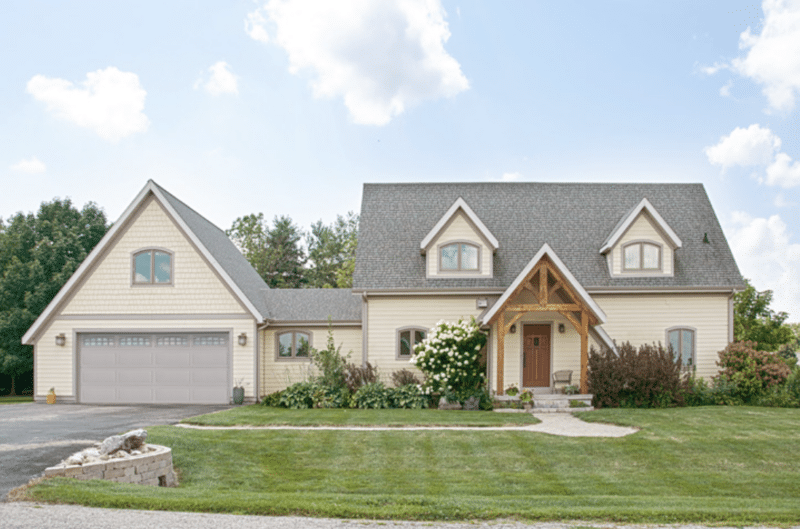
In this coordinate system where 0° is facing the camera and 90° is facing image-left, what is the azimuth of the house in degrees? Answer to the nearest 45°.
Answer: approximately 0°

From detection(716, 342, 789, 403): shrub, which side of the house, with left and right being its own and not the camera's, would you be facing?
left

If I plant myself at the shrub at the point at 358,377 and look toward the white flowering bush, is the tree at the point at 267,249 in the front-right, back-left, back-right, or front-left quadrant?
back-left

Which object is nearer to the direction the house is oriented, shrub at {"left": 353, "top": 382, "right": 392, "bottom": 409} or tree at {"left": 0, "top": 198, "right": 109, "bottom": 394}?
the shrub

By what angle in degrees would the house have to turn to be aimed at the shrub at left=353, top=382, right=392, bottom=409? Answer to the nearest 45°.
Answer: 0° — it already faces it

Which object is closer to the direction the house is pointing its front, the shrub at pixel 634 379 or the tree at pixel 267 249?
the shrub
